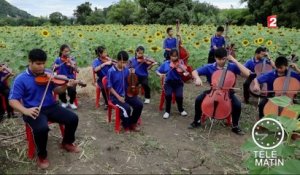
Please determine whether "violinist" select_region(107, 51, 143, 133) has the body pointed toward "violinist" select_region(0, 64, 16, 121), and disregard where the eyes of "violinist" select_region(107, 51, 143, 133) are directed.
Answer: no

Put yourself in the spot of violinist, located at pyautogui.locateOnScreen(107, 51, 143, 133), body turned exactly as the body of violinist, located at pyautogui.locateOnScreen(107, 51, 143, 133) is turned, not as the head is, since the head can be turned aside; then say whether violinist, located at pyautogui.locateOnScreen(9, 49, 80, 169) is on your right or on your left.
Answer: on your right

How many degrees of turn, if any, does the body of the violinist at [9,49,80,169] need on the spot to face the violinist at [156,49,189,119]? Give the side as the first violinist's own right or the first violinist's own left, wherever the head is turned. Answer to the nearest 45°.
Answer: approximately 90° to the first violinist's own left

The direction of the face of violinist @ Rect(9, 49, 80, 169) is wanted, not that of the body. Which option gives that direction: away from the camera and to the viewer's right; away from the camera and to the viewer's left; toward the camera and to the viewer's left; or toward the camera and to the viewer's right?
toward the camera and to the viewer's right

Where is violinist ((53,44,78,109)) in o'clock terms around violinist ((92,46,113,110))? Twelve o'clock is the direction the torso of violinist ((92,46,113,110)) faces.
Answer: violinist ((53,44,78,109)) is roughly at 4 o'clock from violinist ((92,46,113,110)).

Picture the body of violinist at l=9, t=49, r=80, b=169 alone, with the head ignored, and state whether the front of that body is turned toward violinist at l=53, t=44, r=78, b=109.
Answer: no

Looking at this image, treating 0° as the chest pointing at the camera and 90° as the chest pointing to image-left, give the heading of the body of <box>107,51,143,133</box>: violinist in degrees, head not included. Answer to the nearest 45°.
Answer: approximately 315°

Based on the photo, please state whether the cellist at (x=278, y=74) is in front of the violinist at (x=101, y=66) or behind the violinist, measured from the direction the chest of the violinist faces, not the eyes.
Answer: in front

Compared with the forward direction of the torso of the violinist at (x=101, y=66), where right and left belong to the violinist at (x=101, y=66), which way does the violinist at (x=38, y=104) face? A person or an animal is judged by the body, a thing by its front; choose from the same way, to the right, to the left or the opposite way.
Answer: the same way

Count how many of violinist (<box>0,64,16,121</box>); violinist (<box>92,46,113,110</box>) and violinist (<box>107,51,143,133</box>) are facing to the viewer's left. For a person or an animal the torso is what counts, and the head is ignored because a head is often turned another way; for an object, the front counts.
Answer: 0

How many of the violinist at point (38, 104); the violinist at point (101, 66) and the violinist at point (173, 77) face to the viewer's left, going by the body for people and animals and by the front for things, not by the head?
0

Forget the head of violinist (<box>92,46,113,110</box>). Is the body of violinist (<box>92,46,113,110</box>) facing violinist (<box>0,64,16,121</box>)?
no

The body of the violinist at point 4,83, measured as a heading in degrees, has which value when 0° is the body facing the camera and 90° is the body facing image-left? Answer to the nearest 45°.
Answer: approximately 315°

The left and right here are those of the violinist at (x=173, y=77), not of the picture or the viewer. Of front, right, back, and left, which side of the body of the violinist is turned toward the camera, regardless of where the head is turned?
front

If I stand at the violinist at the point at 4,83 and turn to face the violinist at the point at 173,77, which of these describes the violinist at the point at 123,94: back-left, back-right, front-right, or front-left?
front-right

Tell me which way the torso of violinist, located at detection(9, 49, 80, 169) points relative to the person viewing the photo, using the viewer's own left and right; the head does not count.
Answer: facing the viewer and to the right of the viewer

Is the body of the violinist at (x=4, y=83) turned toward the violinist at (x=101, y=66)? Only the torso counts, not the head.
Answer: no

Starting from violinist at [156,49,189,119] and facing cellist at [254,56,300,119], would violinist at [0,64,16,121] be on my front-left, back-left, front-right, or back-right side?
back-right
